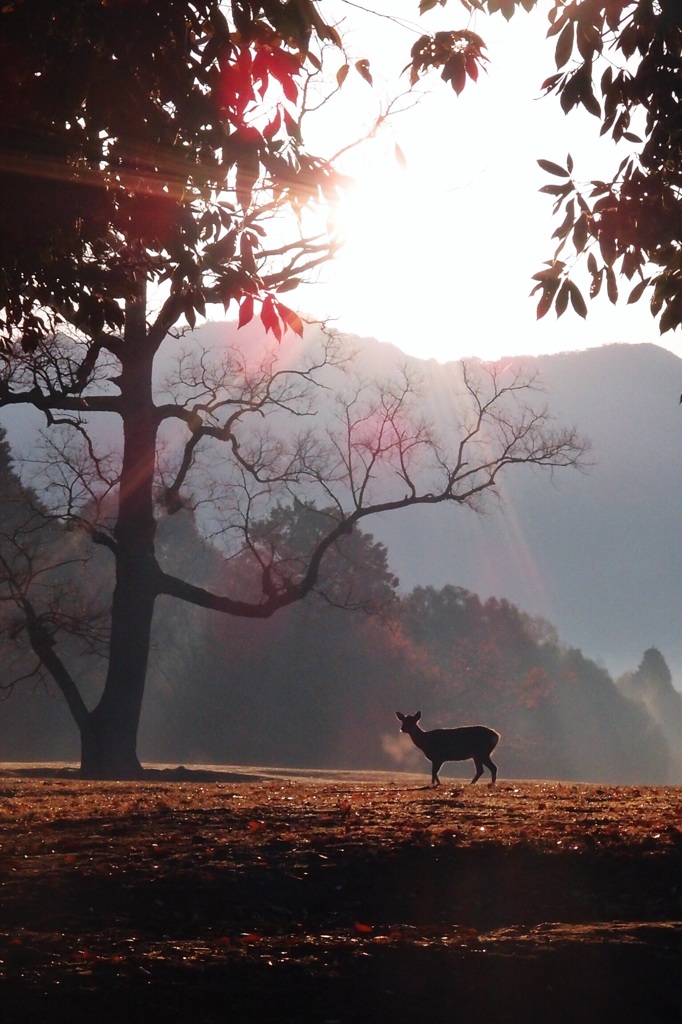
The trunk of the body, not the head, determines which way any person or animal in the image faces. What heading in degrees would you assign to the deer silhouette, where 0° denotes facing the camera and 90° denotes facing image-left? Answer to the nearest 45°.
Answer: approximately 90°

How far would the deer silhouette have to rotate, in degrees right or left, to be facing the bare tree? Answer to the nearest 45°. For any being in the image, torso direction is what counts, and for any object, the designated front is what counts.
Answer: approximately 45° to its right
